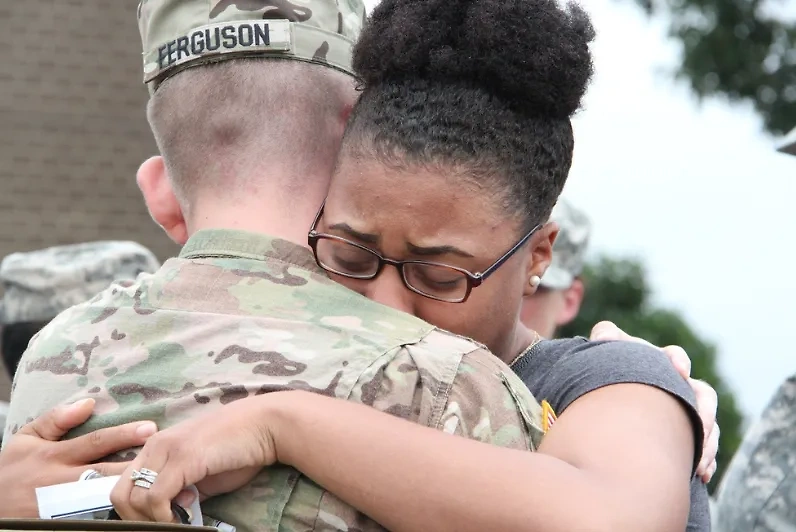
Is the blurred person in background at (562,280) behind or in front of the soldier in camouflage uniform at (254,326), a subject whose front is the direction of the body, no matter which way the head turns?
in front

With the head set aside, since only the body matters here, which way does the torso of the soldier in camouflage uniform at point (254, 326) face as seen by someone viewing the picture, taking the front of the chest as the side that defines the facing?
away from the camera

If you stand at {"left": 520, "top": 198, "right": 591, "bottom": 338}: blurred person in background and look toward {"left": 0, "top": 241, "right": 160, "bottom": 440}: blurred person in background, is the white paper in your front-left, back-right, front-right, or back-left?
front-left

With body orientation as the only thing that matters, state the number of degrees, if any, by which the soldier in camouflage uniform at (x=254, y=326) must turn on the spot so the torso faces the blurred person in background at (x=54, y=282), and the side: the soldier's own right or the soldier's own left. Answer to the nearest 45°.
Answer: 0° — they already face them

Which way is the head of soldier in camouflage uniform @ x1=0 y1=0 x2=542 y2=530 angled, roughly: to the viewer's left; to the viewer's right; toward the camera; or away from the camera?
away from the camera
